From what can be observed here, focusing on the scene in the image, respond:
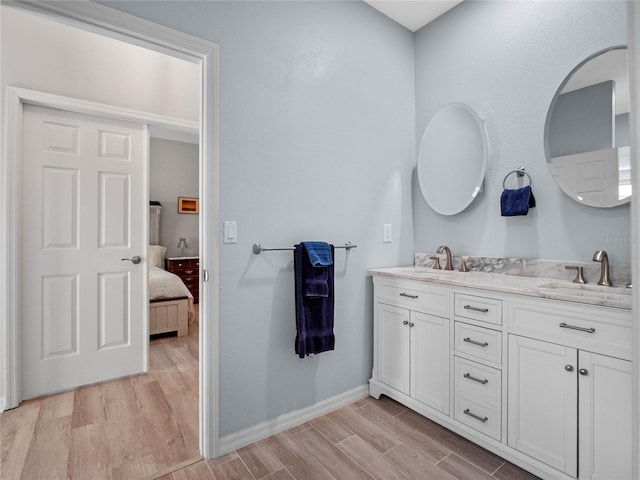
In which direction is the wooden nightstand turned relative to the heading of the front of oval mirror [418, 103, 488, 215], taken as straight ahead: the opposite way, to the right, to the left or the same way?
to the left

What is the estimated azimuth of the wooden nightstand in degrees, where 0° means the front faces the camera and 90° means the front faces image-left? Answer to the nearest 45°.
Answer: approximately 0°

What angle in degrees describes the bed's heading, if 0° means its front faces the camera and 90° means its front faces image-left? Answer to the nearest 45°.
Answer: approximately 0°

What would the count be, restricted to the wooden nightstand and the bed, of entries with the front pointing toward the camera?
2

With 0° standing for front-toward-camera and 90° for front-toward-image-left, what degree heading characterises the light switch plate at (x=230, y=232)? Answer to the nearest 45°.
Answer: approximately 315°

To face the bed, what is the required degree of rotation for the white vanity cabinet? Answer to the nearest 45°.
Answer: approximately 45° to its right

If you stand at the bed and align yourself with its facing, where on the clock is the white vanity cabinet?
The white vanity cabinet is roughly at 11 o'clock from the bed.

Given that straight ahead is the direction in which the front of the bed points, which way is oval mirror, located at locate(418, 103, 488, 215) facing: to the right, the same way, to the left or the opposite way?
to the right

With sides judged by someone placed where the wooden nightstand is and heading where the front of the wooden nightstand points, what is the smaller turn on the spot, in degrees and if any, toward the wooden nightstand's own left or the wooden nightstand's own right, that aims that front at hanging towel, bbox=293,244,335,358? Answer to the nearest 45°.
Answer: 0° — it already faces it
